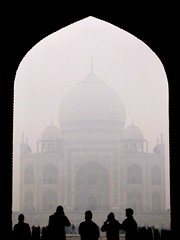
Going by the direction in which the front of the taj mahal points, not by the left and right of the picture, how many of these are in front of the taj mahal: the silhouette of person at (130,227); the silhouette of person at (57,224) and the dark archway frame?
3

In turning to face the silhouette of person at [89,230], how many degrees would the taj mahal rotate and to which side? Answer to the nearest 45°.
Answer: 0° — it already faces them

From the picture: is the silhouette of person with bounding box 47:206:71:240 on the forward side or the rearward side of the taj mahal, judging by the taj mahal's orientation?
on the forward side

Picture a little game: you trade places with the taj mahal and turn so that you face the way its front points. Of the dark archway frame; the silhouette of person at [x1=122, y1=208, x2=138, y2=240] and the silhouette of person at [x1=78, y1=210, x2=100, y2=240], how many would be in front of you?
3

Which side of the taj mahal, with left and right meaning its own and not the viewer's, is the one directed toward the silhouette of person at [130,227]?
front

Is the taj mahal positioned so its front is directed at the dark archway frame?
yes

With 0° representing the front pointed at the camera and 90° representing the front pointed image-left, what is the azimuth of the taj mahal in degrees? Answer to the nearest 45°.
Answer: approximately 0°
